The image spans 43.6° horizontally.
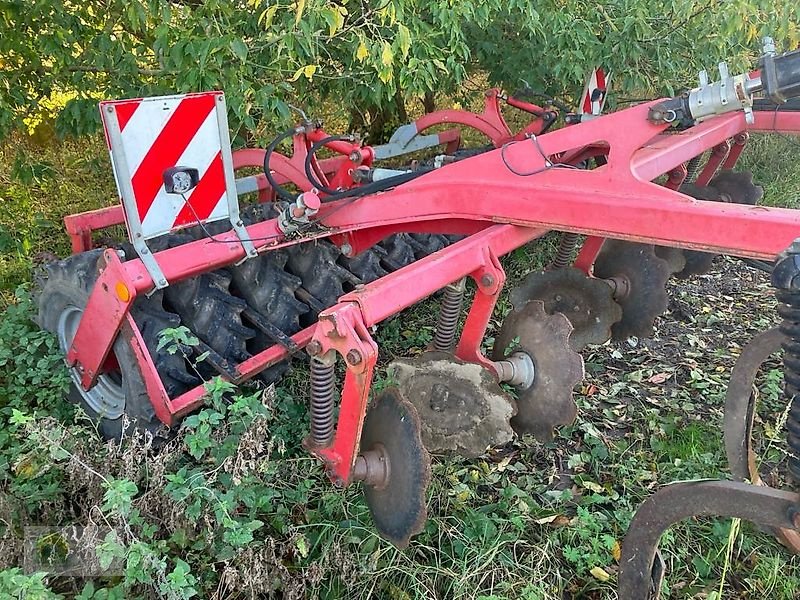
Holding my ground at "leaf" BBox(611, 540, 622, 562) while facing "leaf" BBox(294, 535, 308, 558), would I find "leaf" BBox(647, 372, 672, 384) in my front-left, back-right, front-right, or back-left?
back-right

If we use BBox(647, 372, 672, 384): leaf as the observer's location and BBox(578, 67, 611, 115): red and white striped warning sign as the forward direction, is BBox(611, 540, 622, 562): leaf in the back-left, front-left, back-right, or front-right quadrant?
back-left

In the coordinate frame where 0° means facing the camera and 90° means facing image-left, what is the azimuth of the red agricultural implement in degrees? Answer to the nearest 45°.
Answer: approximately 315°
